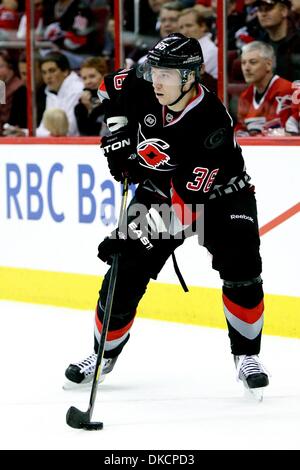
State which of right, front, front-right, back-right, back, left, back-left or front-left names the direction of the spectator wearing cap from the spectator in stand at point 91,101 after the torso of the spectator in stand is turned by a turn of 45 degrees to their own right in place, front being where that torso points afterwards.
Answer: back-left

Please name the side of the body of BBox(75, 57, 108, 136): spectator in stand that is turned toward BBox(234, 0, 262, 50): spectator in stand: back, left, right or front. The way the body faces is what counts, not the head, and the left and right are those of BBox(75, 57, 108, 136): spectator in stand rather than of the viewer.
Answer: left

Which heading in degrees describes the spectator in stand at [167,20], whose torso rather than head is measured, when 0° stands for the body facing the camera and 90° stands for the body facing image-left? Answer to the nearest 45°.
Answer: approximately 0°

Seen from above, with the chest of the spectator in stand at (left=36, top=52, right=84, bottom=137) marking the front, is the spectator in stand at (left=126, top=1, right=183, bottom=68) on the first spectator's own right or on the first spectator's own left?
on the first spectator's own left

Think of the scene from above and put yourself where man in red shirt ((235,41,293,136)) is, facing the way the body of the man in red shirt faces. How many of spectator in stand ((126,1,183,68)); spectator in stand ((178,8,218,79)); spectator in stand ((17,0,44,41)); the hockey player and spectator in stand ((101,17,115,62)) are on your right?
4

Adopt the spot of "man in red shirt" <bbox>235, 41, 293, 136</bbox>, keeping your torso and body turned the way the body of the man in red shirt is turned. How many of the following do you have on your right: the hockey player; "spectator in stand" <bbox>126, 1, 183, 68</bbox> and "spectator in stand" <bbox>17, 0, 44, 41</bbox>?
2

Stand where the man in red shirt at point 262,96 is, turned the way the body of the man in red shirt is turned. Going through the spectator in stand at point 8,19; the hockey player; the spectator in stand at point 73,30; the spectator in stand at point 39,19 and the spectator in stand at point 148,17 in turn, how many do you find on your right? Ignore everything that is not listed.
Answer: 4

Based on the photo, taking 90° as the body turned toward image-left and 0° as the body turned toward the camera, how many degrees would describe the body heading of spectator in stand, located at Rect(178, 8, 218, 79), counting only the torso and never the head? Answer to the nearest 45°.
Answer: approximately 45°

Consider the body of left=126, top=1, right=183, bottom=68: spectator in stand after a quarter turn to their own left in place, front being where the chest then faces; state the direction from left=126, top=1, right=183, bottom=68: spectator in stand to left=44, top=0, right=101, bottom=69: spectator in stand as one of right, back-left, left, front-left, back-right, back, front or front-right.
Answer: back-left

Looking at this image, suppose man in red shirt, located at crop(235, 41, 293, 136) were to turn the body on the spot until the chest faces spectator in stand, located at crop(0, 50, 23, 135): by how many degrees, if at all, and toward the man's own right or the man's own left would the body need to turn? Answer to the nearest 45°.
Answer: approximately 90° to the man's own right

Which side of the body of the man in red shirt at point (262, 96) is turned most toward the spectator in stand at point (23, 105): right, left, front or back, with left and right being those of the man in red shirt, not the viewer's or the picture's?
right
